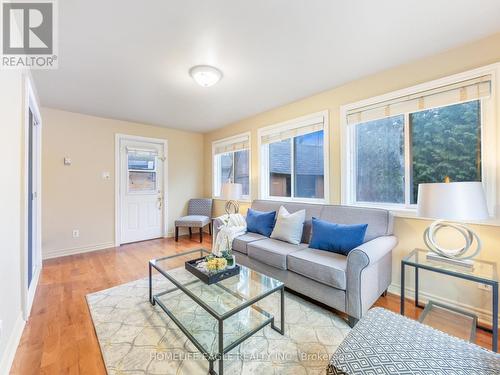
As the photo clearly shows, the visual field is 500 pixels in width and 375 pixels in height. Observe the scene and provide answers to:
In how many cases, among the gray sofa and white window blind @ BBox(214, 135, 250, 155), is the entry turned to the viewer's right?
0

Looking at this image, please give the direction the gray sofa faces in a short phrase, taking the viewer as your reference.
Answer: facing the viewer and to the left of the viewer

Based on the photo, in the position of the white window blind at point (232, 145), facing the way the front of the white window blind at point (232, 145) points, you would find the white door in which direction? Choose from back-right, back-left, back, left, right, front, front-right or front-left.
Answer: front-right

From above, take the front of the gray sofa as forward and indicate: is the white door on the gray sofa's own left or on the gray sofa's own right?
on the gray sofa's own right

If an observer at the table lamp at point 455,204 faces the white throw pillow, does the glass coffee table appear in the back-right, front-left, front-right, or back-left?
front-left

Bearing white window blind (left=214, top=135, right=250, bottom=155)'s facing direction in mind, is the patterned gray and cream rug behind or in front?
in front

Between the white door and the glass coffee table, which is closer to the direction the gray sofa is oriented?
the glass coffee table

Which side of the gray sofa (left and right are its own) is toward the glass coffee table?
front

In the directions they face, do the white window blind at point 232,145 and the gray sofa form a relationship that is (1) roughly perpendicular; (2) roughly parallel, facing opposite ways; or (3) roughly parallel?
roughly parallel

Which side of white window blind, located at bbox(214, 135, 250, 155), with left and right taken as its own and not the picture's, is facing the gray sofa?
left

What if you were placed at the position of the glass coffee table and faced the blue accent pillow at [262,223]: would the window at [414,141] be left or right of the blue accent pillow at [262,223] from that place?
right
